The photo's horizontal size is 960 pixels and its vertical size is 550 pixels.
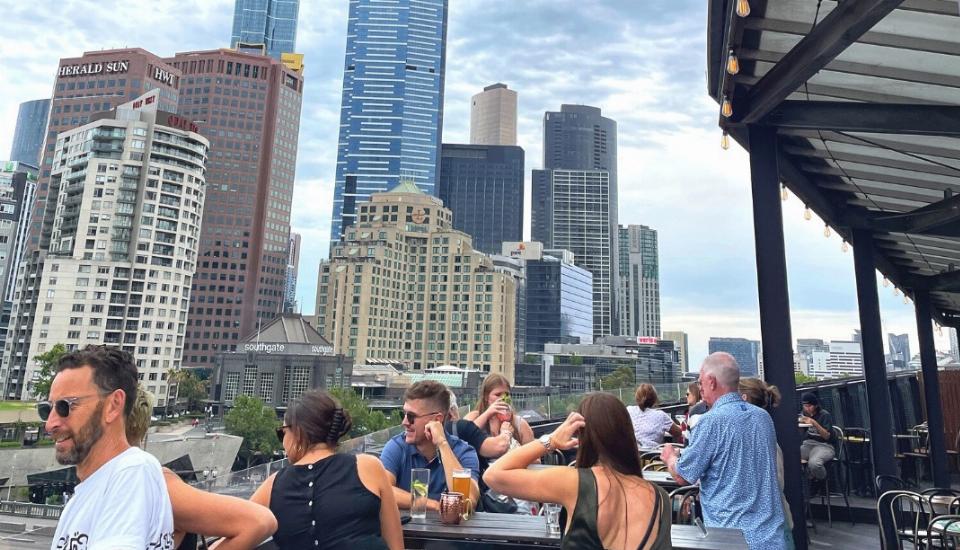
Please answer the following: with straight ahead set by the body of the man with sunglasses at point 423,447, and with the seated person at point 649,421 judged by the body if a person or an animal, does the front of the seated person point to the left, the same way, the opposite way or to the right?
the opposite way

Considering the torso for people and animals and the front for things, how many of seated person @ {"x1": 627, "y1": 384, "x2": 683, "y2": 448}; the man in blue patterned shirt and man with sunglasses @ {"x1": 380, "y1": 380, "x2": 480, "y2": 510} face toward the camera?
1

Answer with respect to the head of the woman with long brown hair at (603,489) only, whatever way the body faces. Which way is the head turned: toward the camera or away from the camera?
away from the camera

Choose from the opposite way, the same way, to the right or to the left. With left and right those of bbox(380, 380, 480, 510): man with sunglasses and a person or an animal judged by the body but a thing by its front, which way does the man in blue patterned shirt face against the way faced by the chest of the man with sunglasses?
the opposite way

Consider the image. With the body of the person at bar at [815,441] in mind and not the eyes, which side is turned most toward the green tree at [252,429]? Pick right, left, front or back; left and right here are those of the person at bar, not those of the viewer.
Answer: right

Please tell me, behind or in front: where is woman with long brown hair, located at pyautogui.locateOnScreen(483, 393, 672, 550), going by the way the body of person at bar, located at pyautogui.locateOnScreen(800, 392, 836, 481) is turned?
in front

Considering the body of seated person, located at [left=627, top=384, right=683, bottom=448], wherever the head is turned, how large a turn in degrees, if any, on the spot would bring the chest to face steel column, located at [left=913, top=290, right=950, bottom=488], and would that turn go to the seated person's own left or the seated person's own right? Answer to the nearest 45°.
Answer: approximately 45° to the seated person's own right

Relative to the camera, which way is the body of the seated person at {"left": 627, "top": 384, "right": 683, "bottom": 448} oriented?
away from the camera

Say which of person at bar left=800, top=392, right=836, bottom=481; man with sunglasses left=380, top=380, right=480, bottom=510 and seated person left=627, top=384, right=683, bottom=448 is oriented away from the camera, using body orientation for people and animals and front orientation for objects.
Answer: the seated person

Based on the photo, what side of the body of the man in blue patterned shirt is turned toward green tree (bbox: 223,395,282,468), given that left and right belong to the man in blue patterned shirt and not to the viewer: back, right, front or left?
front

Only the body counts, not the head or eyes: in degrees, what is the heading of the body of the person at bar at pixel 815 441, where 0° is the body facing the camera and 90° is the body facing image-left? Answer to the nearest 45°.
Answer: approximately 45°

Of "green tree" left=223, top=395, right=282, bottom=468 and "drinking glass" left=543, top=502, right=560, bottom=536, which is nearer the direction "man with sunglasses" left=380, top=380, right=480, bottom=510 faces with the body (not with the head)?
the drinking glass

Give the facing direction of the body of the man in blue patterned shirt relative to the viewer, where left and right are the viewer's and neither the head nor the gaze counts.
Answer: facing away from the viewer and to the left of the viewer

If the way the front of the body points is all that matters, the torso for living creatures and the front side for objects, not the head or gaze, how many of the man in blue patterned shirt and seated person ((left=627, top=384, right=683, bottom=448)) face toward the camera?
0
